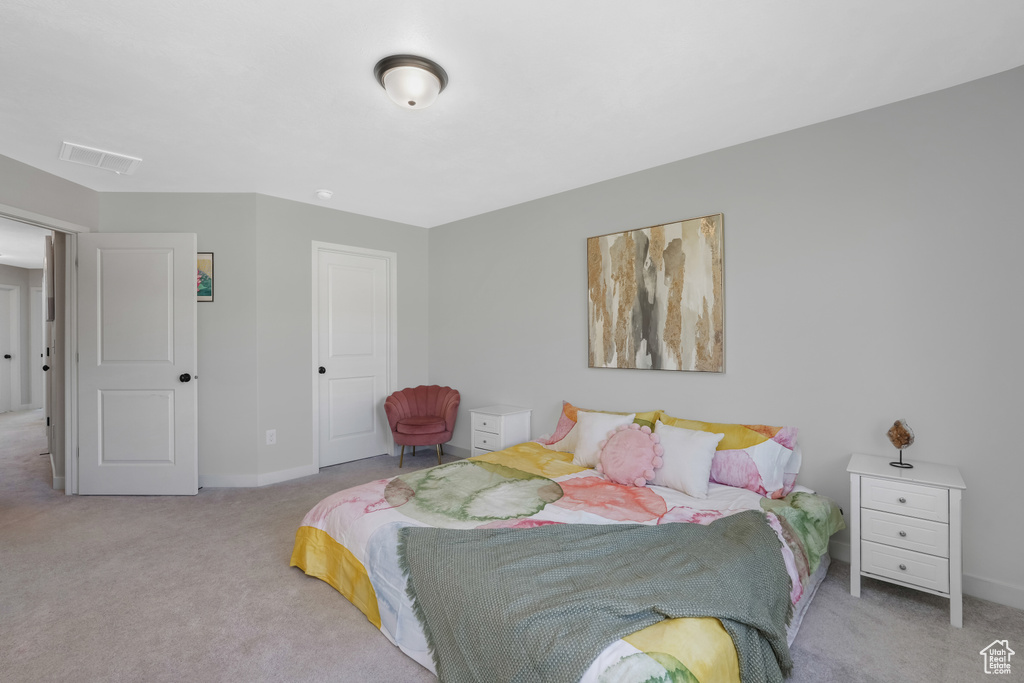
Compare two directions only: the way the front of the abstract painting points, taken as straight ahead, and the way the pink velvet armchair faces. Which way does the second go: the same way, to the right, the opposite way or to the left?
to the left

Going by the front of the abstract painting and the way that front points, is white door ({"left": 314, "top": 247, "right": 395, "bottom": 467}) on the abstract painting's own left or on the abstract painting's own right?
on the abstract painting's own right

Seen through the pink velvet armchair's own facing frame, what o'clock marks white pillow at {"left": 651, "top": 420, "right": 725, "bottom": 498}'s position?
The white pillow is roughly at 11 o'clock from the pink velvet armchair.

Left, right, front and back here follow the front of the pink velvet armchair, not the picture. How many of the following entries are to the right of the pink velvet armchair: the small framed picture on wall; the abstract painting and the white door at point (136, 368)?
2

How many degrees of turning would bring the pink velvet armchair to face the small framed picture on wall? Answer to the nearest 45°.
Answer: approximately 90° to its right

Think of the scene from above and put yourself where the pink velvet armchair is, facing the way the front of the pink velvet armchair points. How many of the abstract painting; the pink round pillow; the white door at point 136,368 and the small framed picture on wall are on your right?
2

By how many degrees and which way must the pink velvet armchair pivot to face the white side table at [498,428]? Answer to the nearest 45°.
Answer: approximately 45° to its left

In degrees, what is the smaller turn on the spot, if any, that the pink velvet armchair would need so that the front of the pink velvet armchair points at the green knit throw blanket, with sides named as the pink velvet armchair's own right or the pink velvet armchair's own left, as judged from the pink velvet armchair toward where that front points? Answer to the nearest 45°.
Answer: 0° — it already faces it

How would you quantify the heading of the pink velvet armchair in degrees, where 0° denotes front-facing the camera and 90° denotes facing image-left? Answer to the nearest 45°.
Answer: approximately 0°

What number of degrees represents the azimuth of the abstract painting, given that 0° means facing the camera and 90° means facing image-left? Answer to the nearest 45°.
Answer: approximately 45°
